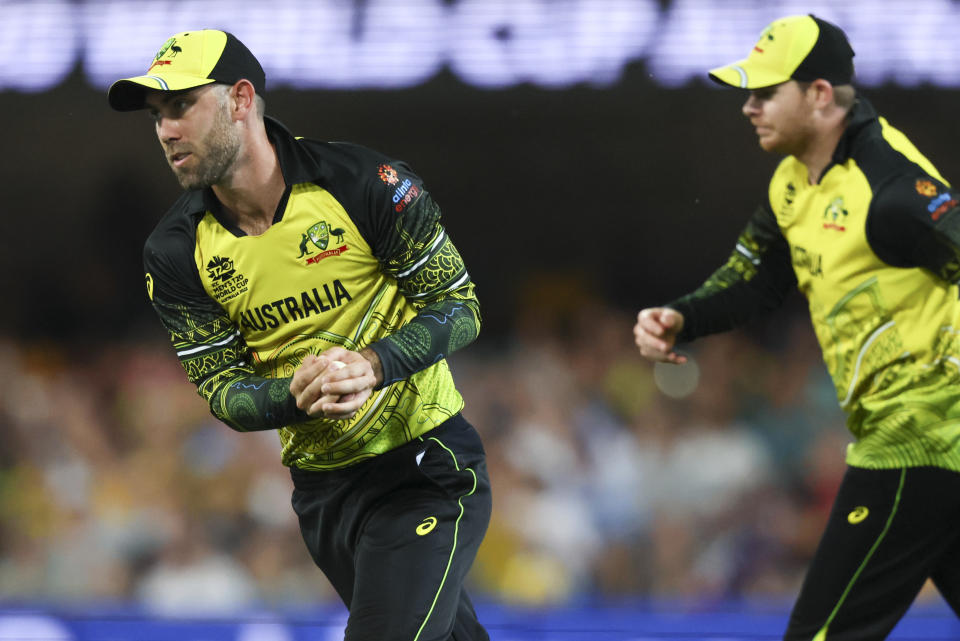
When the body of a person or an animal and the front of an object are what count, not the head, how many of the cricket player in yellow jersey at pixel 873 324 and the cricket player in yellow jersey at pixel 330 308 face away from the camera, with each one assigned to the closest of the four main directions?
0

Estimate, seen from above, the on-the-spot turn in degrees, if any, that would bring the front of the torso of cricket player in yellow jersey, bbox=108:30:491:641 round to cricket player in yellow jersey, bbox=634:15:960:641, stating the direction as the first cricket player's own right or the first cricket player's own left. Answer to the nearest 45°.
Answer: approximately 135° to the first cricket player's own left

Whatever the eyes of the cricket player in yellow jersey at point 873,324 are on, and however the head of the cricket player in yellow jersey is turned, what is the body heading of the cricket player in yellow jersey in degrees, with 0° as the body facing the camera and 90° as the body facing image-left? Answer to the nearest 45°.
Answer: approximately 45°

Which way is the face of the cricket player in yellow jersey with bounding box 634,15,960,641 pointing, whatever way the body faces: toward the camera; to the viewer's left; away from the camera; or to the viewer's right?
to the viewer's left

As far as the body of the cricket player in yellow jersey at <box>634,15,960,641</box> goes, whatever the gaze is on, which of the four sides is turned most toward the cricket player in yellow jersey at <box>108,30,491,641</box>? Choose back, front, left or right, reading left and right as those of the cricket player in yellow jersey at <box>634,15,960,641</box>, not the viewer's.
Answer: front
